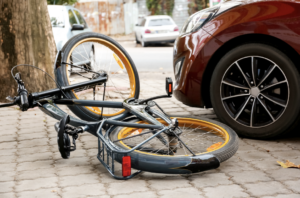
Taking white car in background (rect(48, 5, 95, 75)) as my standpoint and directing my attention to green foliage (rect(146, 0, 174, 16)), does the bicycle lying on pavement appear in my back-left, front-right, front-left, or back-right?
back-right

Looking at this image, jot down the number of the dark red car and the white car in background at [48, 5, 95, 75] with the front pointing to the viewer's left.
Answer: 1

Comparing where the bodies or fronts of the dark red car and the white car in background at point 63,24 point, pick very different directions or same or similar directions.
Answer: very different directions

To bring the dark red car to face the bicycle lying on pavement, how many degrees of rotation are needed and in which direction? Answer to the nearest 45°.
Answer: approximately 45° to its left

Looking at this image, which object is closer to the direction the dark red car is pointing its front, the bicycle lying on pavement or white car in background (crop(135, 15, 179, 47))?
the bicycle lying on pavement

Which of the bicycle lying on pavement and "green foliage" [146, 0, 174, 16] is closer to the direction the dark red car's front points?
the bicycle lying on pavement

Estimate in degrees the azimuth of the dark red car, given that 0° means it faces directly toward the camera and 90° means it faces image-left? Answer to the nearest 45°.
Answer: approximately 90°
